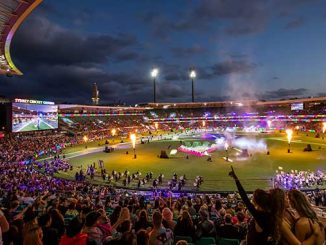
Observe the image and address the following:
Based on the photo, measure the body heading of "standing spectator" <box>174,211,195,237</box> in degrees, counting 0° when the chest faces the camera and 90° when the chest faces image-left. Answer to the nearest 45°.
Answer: approximately 180°

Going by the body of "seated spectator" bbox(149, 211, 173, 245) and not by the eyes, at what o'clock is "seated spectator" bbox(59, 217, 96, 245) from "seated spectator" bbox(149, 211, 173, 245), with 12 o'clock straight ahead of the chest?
"seated spectator" bbox(59, 217, 96, 245) is roughly at 8 o'clock from "seated spectator" bbox(149, 211, 173, 245).

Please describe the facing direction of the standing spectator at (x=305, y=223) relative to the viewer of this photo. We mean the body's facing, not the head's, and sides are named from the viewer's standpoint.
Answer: facing away from the viewer and to the left of the viewer

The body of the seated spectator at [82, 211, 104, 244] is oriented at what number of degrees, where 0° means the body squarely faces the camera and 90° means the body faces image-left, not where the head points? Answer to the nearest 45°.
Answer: approximately 225°

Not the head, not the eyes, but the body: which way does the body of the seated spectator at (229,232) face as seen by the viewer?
away from the camera

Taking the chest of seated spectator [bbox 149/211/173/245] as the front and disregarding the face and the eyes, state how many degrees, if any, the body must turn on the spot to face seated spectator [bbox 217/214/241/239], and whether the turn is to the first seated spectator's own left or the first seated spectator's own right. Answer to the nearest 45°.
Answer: approximately 45° to the first seated spectator's own right

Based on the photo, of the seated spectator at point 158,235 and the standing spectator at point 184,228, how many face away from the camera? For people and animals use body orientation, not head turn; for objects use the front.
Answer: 2

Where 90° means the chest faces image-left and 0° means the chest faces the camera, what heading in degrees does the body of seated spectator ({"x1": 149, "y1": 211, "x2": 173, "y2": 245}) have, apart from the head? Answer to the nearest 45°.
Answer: approximately 180°

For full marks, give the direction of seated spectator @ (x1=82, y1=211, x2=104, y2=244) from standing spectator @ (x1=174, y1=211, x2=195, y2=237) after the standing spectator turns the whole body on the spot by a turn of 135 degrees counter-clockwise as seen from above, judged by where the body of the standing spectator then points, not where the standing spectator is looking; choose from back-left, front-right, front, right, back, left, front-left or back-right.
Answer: front
